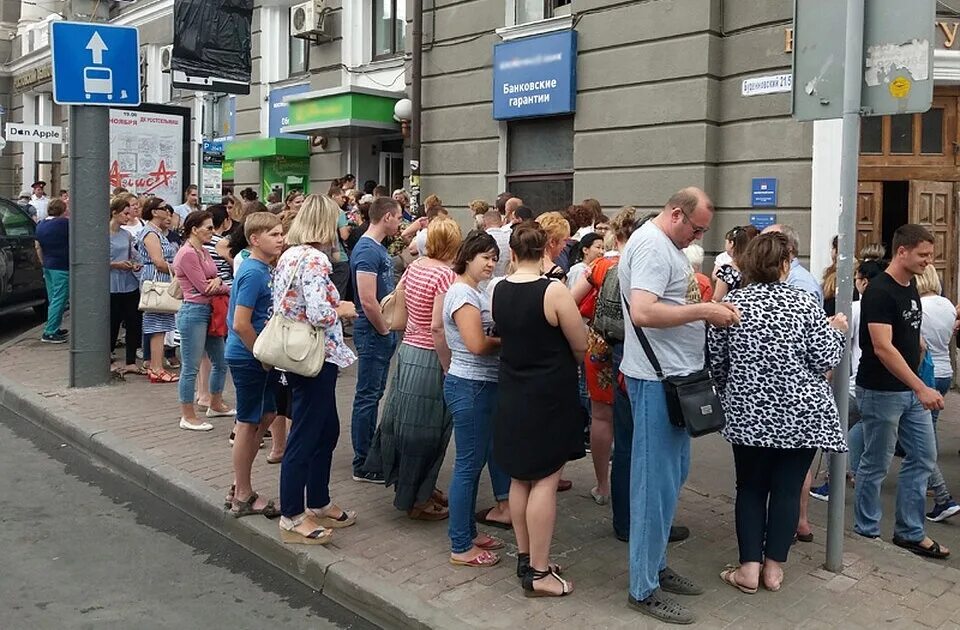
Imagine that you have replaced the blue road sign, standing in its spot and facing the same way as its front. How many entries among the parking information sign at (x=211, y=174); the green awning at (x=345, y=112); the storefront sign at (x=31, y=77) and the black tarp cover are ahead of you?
0

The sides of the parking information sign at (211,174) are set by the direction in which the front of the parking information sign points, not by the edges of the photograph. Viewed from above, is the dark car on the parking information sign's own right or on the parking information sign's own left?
on the parking information sign's own right

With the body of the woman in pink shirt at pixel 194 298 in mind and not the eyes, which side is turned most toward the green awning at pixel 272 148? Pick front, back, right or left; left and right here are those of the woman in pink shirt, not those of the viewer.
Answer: left

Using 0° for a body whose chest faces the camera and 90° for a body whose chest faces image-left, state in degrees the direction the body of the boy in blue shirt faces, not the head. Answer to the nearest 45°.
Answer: approximately 270°

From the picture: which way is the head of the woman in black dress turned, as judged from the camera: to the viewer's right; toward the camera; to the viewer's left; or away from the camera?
away from the camera

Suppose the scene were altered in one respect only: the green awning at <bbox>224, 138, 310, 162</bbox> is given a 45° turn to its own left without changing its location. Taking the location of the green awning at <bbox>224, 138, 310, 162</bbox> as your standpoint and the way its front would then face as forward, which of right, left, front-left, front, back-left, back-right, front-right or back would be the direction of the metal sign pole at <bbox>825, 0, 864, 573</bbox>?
front

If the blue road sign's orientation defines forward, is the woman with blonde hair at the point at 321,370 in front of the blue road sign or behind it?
in front

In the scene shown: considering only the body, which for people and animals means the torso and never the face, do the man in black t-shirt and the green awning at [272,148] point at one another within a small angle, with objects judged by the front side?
no

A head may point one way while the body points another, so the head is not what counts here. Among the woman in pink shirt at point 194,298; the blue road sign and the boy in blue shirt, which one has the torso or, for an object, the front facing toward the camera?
the blue road sign

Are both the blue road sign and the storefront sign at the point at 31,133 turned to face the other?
no

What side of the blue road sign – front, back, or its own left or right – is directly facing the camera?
front

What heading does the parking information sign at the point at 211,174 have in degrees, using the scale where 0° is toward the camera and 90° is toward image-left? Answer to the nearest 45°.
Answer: approximately 0°

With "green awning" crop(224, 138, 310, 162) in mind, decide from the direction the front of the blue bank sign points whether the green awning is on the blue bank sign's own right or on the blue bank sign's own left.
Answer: on the blue bank sign's own right

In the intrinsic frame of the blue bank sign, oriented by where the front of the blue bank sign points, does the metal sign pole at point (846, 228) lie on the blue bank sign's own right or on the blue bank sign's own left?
on the blue bank sign's own left

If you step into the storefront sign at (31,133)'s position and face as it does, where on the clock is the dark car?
The dark car is roughly at 12 o'clock from the storefront sign.

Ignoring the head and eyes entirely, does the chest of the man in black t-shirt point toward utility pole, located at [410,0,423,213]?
no

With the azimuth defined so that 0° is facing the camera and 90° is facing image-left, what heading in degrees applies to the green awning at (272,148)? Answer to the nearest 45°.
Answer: approximately 45°

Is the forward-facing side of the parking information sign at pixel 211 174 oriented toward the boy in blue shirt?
yes

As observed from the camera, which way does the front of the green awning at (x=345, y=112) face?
facing the viewer and to the left of the viewer

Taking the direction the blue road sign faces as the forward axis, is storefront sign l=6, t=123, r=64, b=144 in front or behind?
behind

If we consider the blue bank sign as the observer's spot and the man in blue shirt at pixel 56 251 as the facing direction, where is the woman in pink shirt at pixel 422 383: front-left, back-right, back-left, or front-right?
front-left
